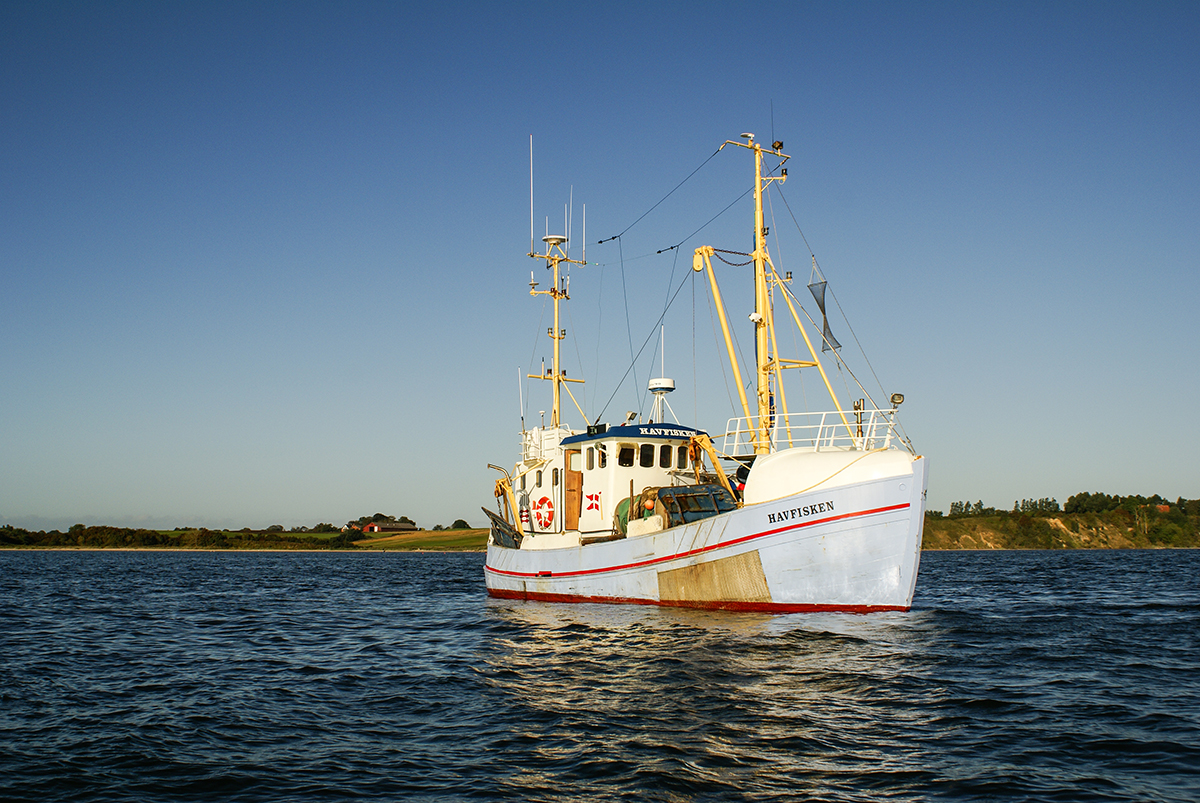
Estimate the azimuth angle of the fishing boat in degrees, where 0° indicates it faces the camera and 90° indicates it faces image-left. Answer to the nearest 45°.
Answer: approximately 315°
